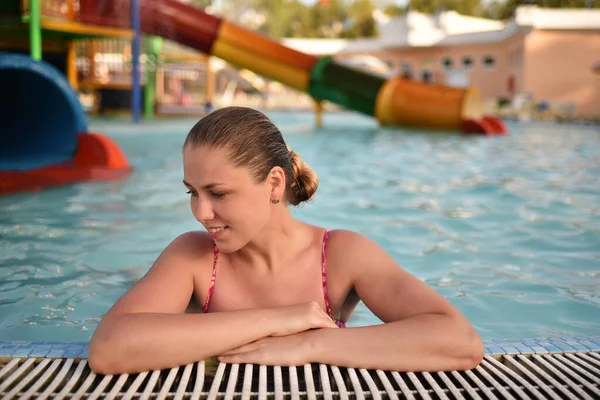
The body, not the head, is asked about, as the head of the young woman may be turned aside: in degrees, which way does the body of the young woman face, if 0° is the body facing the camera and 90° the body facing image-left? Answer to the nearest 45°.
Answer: approximately 0°

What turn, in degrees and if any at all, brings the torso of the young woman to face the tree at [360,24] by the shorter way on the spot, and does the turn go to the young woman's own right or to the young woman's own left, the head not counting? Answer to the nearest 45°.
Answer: approximately 180°

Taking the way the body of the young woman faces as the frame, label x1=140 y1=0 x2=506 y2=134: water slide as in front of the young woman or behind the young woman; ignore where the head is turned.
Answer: behind

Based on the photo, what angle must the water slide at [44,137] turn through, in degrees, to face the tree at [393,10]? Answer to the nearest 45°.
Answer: approximately 90° to its left

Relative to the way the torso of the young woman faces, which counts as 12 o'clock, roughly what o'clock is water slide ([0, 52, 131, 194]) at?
The water slide is roughly at 5 o'clock from the young woman.

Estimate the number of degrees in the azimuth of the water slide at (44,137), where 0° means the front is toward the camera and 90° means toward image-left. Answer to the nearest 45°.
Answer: approximately 315°

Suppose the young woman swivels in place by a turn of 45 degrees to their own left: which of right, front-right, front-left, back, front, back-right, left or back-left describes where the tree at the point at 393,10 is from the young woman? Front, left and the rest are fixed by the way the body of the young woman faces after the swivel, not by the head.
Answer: back-left
